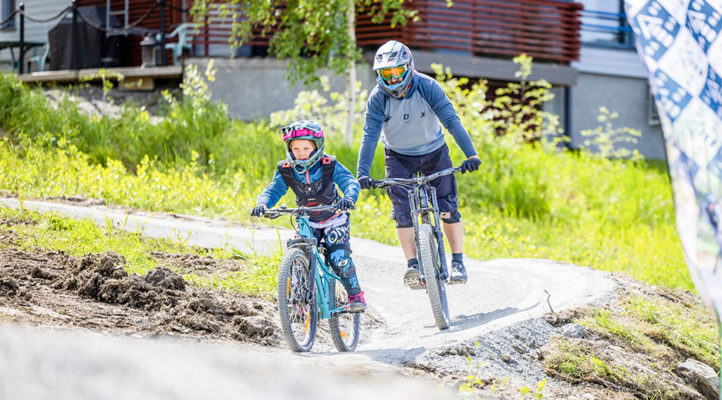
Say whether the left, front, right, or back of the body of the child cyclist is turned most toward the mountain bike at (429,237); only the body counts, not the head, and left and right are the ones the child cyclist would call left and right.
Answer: back

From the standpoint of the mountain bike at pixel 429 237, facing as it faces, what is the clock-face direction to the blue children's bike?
The blue children's bike is roughly at 1 o'clock from the mountain bike.

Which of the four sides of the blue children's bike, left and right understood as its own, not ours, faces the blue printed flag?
left

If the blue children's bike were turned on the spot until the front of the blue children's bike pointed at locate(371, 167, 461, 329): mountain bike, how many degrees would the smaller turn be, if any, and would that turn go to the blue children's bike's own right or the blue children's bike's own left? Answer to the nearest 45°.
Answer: approximately 180°

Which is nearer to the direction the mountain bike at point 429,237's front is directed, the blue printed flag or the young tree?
the blue printed flag

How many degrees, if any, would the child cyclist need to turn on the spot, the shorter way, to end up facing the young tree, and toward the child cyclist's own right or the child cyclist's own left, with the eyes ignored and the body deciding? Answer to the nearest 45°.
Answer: approximately 135° to the child cyclist's own right

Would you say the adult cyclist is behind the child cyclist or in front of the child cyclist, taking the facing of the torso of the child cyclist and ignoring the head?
behind

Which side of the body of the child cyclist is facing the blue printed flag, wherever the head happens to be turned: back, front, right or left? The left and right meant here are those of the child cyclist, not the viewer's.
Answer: left

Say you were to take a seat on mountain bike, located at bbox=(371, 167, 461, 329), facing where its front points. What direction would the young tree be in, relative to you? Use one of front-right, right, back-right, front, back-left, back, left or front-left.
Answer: back
